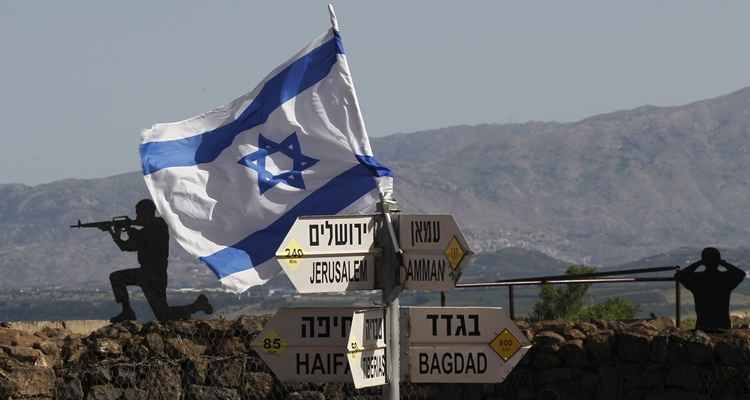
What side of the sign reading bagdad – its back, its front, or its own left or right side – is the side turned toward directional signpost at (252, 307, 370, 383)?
right

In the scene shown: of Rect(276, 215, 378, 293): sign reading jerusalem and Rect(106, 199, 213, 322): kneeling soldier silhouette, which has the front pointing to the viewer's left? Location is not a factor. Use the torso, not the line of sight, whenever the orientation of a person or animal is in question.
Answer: the kneeling soldier silhouette

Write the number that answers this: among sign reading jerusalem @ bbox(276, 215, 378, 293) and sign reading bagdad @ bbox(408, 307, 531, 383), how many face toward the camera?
2

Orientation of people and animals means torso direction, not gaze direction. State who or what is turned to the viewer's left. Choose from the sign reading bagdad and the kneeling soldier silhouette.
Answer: the kneeling soldier silhouette

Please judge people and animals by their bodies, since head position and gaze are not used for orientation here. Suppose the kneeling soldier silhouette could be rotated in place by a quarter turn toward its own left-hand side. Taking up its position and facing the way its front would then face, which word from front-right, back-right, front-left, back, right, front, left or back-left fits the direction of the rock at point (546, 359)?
front-left

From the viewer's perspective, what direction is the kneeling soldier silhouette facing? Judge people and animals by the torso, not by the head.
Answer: to the viewer's left

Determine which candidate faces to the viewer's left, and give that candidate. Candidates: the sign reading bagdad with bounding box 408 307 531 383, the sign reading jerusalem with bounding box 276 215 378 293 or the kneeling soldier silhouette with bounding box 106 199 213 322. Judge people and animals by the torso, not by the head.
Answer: the kneeling soldier silhouette
